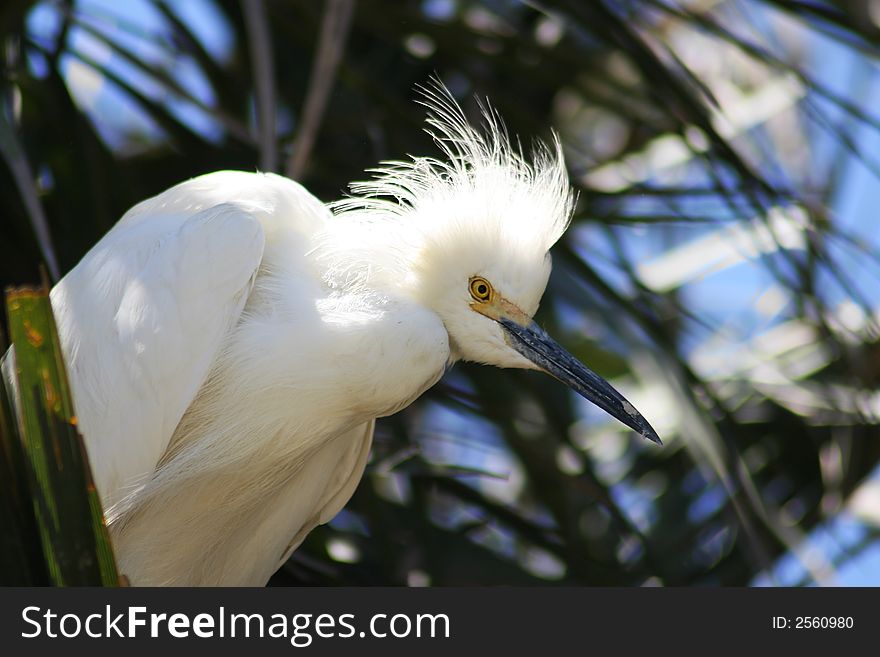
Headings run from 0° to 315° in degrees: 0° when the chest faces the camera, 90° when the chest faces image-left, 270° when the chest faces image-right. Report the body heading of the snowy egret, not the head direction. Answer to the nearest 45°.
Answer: approximately 315°
